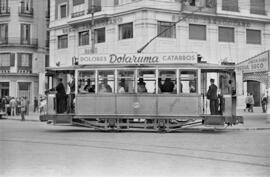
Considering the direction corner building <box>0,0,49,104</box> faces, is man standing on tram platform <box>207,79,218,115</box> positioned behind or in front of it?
in front

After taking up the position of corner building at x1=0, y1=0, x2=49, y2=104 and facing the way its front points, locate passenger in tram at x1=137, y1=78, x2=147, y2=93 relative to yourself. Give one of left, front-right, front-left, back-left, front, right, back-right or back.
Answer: front

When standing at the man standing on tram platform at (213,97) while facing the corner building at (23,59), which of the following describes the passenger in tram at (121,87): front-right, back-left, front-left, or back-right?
front-left

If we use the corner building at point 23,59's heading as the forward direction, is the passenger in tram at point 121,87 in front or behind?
in front

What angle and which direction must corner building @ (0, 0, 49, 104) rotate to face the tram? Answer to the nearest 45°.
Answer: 0° — it already faces it

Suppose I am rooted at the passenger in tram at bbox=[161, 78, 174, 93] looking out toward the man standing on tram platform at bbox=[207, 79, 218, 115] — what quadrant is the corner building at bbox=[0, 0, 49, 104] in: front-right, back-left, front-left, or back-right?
back-left

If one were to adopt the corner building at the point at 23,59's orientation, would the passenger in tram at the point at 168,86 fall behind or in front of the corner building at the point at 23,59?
in front

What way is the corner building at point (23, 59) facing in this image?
toward the camera
